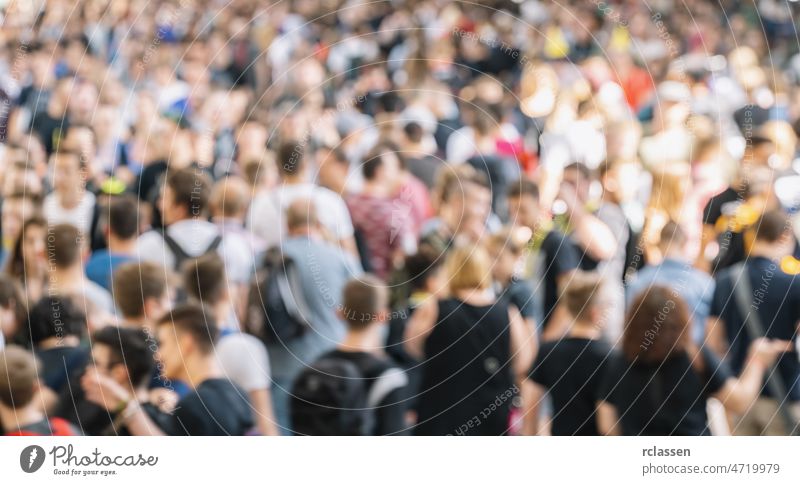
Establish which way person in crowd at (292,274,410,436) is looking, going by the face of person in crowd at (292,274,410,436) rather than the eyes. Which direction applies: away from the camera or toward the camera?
away from the camera

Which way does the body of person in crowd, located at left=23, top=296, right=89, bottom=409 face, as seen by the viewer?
away from the camera

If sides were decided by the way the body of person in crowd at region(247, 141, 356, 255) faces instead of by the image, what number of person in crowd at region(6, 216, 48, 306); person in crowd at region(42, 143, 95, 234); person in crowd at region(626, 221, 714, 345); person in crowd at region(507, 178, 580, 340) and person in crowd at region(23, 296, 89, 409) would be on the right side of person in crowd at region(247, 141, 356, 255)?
2

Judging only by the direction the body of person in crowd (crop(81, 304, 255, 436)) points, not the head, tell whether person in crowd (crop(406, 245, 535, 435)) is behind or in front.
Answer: behind

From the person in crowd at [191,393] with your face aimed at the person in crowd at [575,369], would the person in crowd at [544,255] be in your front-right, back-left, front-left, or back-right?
front-left

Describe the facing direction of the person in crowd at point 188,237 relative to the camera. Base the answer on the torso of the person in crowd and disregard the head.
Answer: away from the camera

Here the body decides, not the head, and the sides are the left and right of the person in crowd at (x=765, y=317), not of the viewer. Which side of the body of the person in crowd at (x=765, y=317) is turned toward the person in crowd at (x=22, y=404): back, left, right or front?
left

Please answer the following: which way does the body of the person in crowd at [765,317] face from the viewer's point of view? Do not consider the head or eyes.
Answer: away from the camera

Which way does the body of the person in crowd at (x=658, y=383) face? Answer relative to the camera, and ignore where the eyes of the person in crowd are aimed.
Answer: away from the camera

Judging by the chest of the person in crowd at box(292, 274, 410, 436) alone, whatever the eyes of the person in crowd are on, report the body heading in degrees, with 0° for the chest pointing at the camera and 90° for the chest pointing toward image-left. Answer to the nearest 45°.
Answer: approximately 180°

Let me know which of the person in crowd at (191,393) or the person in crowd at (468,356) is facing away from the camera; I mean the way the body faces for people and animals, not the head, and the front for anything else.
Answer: the person in crowd at (468,356)

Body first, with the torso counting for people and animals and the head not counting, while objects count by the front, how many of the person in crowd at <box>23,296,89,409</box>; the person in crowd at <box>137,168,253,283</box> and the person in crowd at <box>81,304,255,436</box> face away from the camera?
2

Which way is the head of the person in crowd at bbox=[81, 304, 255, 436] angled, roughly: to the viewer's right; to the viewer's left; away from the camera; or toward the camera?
to the viewer's left

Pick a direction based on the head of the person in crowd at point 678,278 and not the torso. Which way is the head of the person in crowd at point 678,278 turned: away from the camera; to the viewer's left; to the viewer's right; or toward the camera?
away from the camera

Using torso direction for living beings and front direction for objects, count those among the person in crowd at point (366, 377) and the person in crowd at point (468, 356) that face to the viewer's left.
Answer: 0

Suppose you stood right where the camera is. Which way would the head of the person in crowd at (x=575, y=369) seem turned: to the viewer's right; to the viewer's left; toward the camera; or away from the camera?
away from the camera

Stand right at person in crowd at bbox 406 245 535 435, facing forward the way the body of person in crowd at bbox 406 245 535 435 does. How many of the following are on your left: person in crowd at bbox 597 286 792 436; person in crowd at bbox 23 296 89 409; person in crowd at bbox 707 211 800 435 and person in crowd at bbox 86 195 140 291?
2

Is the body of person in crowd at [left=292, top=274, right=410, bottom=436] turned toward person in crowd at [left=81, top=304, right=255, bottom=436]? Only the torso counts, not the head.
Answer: no
